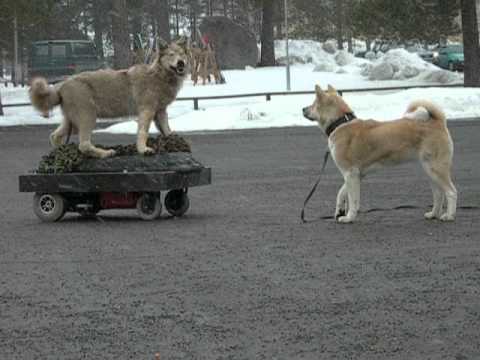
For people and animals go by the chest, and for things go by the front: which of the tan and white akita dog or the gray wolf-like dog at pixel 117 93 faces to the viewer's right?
the gray wolf-like dog

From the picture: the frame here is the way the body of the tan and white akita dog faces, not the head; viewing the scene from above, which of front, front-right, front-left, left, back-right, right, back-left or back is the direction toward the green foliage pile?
front

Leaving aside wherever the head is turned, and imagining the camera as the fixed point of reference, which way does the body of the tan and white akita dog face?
to the viewer's left

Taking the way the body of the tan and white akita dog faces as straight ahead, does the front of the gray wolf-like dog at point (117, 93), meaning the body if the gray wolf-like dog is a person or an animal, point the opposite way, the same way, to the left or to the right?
the opposite way

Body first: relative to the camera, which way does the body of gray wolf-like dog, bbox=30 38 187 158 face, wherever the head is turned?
to the viewer's right

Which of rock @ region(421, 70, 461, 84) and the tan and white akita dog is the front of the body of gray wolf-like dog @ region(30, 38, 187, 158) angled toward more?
the tan and white akita dog

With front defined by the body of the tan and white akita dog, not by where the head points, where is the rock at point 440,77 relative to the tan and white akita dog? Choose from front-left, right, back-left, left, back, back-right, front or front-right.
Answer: right

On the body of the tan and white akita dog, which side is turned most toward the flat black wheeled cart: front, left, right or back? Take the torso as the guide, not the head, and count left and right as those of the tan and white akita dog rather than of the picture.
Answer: front

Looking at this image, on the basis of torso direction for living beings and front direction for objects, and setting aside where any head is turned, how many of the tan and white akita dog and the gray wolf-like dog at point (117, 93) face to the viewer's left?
1
